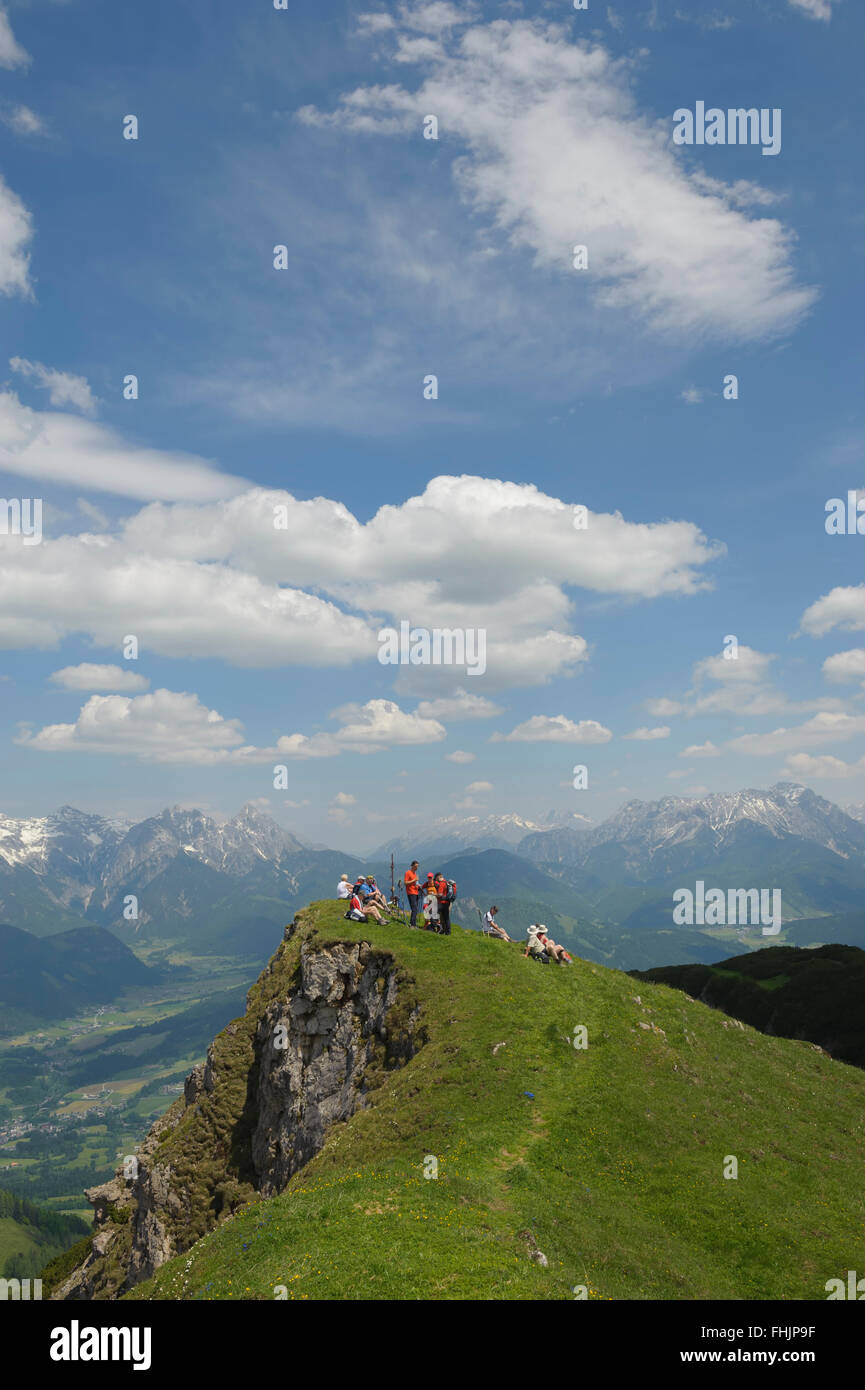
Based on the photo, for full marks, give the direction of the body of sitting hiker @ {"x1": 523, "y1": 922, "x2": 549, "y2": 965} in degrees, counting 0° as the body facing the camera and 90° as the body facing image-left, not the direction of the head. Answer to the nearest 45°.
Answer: approximately 270°

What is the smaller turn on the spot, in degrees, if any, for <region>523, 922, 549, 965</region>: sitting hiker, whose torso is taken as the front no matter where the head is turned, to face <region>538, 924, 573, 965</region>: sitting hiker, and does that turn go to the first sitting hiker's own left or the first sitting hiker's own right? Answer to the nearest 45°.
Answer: approximately 45° to the first sitting hiker's own left
